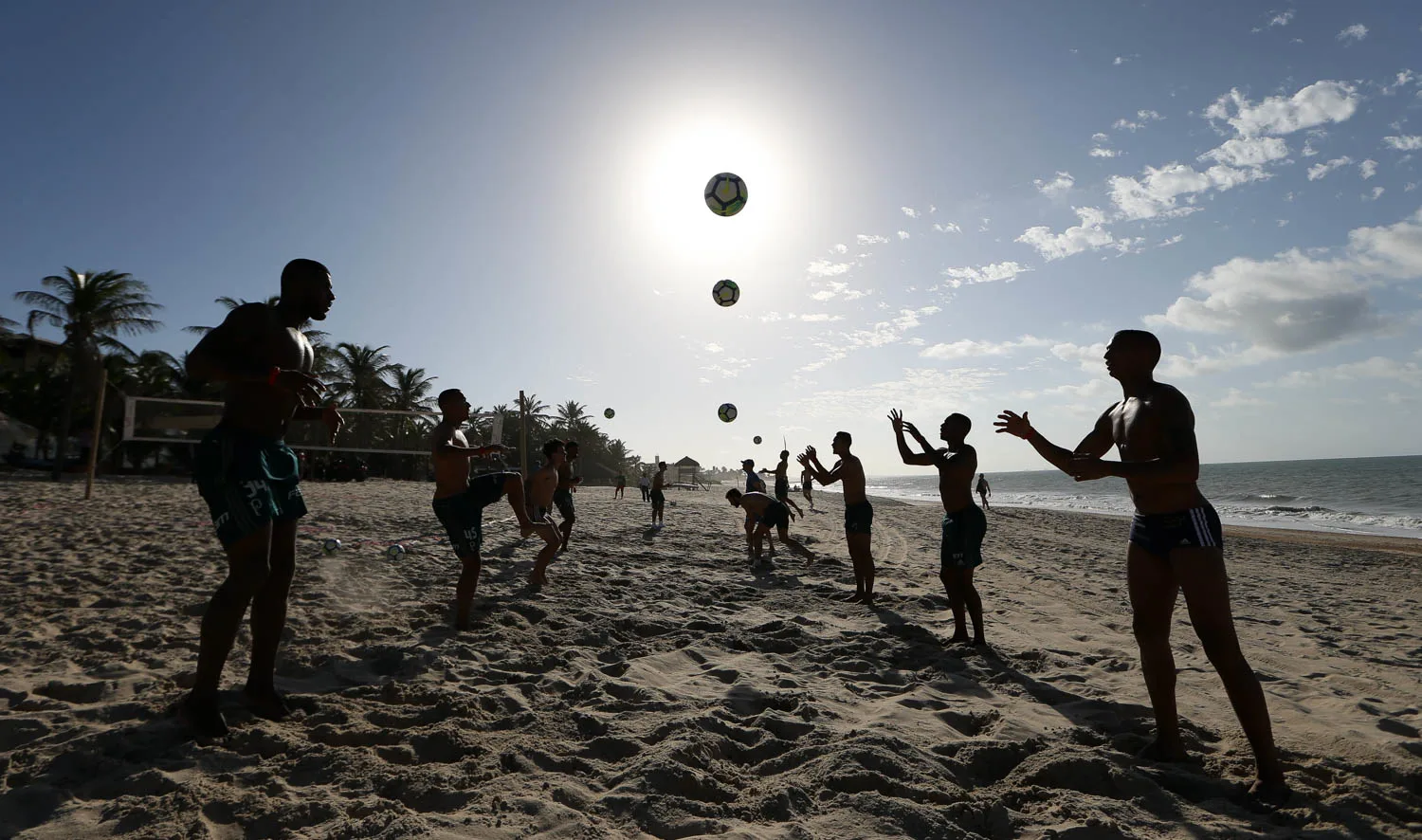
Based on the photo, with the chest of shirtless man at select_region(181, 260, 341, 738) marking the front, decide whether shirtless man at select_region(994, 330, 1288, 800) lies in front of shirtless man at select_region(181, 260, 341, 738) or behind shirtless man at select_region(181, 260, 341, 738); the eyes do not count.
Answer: in front

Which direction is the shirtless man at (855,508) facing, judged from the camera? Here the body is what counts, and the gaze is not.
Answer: to the viewer's left

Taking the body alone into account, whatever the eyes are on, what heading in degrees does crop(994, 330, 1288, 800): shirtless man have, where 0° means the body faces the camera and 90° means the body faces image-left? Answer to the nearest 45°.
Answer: approximately 45°

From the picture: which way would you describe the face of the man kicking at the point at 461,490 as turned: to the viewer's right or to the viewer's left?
to the viewer's right

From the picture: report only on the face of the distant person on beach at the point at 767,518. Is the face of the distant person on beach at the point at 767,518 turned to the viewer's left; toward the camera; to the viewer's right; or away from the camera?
to the viewer's left

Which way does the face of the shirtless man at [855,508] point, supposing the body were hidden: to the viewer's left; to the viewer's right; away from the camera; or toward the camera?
to the viewer's left

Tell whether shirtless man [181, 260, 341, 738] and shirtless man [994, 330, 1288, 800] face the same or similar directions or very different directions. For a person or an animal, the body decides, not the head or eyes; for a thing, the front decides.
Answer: very different directions

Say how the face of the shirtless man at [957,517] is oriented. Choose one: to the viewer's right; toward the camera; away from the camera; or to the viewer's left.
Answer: to the viewer's left
